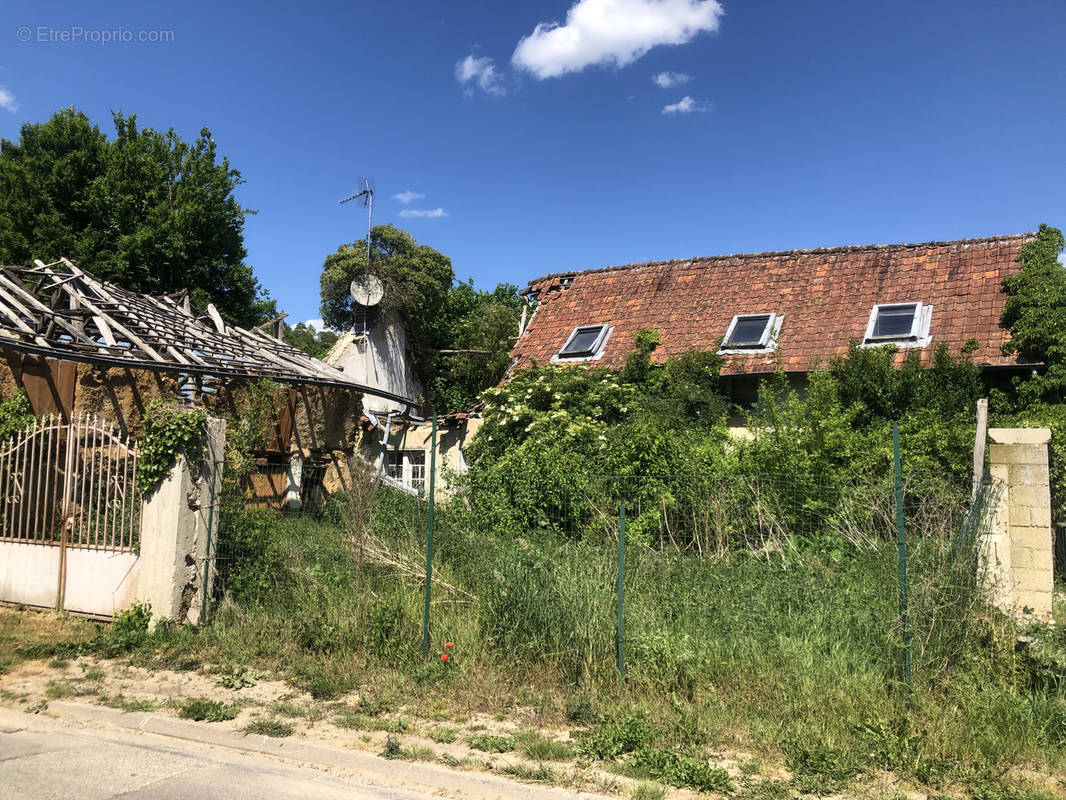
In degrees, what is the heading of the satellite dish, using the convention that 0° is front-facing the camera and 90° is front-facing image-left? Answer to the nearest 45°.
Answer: approximately 0°

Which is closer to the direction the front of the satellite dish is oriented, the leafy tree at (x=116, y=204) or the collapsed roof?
the collapsed roof

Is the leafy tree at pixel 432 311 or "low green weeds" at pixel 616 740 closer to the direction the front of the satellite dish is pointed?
the low green weeds

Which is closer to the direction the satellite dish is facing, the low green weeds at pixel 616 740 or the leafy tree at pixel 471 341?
the low green weeds

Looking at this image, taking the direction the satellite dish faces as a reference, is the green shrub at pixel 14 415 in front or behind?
in front

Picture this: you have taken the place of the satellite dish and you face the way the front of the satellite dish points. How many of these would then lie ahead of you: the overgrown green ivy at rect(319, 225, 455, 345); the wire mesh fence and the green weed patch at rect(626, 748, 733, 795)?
2

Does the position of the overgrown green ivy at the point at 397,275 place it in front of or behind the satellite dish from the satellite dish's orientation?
behind

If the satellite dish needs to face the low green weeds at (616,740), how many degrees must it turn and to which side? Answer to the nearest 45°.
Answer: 0° — it already faces it

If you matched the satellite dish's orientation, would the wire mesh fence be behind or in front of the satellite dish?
in front

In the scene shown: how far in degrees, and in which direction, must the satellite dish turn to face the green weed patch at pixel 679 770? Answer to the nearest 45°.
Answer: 0° — it already faces it

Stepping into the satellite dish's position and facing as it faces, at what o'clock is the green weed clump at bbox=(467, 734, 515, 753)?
The green weed clump is roughly at 12 o'clock from the satellite dish.

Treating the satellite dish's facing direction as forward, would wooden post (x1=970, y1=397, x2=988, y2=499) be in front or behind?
in front
